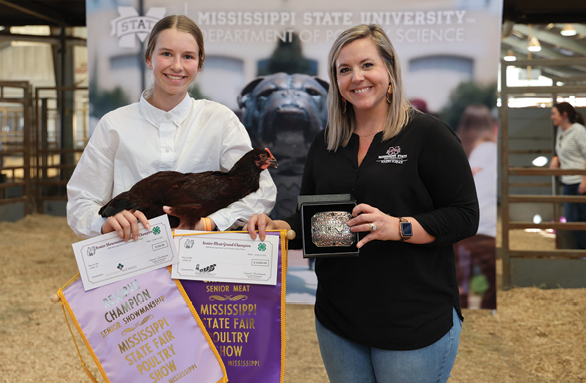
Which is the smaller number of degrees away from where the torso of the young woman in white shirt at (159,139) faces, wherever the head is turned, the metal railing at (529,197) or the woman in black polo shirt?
the woman in black polo shirt

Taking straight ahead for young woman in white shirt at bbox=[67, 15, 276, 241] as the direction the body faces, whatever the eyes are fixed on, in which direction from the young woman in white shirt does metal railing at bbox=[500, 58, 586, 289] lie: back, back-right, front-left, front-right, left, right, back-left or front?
back-left

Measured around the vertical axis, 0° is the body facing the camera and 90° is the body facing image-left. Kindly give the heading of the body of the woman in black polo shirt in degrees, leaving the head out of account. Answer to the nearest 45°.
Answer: approximately 45°

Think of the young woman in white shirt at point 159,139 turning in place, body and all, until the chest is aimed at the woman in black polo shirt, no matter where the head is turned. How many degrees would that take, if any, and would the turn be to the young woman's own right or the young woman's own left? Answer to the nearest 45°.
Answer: approximately 90° to the young woman's own left

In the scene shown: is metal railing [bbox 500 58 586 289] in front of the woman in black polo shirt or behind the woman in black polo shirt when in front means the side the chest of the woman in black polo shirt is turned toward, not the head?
behind

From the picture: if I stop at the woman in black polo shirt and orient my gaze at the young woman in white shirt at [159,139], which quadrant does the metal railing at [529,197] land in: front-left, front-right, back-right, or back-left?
back-right

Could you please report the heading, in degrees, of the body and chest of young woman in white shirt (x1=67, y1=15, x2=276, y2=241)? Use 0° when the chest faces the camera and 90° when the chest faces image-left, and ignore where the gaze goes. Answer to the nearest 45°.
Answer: approximately 0°

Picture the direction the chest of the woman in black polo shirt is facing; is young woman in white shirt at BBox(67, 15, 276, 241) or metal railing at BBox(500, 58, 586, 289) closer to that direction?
the young woman in white shirt
